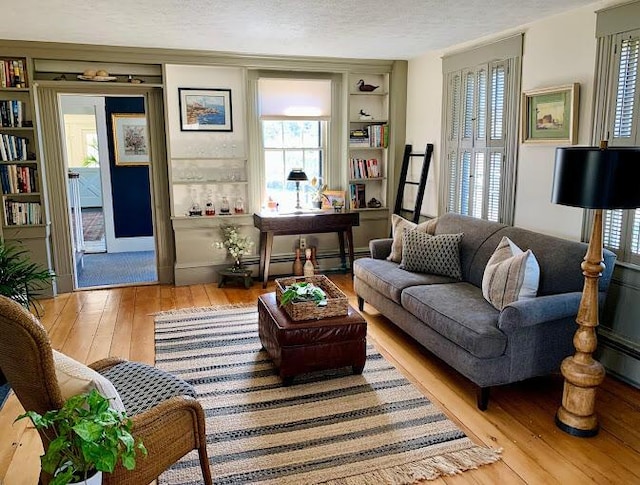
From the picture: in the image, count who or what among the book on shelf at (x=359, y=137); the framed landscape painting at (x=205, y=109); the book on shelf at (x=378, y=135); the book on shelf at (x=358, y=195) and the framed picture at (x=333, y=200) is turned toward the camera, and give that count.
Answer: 5

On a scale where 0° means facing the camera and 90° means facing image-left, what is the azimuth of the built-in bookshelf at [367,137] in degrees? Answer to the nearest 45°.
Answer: approximately 0°

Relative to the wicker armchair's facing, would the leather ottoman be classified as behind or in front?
in front

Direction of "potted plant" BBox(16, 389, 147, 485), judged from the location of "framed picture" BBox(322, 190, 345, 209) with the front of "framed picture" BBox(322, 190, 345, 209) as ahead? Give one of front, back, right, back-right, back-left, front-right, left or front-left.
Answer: front

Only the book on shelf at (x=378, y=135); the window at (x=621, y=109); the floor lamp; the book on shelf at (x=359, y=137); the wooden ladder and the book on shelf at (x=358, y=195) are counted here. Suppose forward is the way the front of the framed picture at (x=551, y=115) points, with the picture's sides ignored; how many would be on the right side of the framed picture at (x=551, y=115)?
4

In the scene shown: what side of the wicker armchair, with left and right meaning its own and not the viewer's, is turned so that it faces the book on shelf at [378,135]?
front

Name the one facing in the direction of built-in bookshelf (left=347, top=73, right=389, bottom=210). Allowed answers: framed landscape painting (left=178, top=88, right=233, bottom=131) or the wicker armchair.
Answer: the wicker armchair

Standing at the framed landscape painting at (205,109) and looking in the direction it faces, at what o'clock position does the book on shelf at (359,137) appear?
The book on shelf is roughly at 9 o'clock from the framed landscape painting.

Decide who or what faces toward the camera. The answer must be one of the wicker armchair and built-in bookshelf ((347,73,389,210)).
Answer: the built-in bookshelf

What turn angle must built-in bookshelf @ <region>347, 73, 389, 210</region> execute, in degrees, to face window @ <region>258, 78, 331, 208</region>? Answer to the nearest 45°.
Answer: approximately 90° to its right

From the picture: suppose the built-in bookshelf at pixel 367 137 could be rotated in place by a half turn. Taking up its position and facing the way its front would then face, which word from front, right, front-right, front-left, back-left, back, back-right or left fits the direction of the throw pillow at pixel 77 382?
back

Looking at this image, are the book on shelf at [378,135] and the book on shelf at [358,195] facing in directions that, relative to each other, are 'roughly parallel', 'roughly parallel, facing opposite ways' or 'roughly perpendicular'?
roughly parallel

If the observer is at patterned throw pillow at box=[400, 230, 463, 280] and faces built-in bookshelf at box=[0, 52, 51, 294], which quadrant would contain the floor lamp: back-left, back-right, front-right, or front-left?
back-left

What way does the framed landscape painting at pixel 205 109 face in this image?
toward the camera

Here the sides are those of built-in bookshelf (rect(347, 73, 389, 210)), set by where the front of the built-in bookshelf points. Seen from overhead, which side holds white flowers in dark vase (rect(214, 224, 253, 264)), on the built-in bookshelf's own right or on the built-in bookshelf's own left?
on the built-in bookshelf's own right

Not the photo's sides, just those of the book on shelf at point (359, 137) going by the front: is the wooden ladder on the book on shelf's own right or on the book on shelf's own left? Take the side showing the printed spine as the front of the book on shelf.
on the book on shelf's own left

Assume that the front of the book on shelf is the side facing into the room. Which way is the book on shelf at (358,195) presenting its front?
toward the camera

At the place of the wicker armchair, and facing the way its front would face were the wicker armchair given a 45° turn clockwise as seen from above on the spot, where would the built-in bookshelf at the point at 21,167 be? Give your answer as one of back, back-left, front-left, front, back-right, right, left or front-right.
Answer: left

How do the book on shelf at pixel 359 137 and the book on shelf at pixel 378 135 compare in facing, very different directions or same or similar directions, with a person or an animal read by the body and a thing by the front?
same or similar directions

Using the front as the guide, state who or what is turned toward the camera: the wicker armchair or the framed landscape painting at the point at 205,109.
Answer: the framed landscape painting
